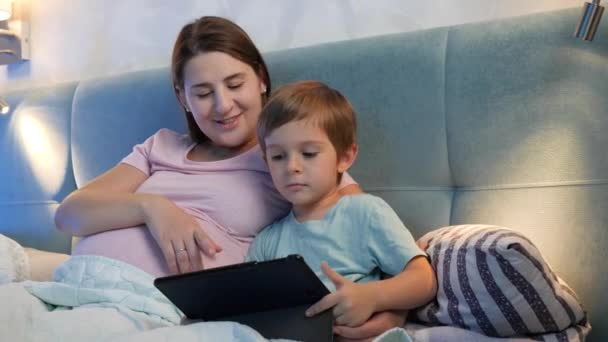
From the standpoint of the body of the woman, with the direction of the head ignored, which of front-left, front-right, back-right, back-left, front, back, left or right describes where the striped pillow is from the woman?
front-left

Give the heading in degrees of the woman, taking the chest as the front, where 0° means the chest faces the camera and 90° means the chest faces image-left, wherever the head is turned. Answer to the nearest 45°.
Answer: approximately 0°

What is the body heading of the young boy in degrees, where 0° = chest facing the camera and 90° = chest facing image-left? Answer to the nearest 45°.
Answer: approximately 45°
